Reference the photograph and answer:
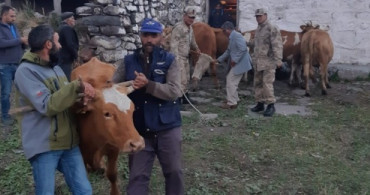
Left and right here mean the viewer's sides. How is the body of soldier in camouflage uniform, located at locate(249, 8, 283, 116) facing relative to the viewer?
facing the viewer and to the left of the viewer

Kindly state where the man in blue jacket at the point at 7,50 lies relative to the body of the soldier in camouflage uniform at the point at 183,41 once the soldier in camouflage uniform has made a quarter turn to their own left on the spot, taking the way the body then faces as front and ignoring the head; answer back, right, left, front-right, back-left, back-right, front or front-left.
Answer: back

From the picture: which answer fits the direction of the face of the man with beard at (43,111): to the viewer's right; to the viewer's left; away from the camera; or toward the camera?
to the viewer's right

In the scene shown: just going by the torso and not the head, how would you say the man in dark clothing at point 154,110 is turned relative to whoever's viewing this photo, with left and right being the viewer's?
facing the viewer

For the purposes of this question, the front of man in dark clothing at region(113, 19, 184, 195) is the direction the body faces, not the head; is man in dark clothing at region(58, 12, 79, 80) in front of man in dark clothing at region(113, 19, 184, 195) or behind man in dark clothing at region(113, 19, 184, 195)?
behind

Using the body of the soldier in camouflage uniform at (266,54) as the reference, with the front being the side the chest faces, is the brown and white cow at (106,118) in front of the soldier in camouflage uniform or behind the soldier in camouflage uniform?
in front

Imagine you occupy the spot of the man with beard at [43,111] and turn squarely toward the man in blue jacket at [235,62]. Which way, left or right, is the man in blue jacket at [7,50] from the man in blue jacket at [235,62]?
left
